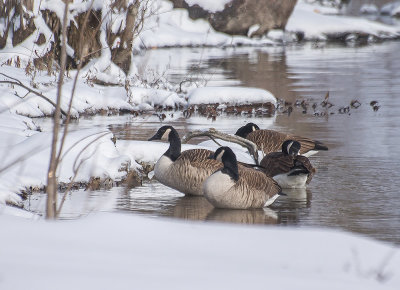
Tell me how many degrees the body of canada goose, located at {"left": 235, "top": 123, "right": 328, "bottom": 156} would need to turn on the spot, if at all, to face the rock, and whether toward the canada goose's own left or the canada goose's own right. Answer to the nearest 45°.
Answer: approximately 90° to the canada goose's own right

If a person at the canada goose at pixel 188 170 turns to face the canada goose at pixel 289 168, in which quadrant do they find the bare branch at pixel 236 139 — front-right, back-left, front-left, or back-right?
front-left

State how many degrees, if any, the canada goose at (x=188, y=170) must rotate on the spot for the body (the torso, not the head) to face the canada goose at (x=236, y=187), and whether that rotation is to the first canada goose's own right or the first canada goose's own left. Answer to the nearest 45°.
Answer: approximately 135° to the first canada goose's own left

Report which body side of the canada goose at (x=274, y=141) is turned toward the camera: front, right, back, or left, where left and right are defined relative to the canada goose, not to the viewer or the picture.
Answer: left

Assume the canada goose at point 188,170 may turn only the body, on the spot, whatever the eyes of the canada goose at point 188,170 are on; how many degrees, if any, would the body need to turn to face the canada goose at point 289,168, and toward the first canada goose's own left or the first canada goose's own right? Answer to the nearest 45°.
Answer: approximately 180°

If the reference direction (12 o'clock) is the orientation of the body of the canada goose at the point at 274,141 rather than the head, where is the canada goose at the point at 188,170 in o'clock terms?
the canada goose at the point at 188,170 is roughly at 10 o'clock from the canada goose at the point at 274,141.

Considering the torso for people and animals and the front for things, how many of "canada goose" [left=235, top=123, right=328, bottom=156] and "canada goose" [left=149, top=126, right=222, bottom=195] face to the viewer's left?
2

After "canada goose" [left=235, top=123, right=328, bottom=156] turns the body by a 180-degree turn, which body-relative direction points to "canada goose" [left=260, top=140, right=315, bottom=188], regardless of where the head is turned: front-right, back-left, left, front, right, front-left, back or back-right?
right

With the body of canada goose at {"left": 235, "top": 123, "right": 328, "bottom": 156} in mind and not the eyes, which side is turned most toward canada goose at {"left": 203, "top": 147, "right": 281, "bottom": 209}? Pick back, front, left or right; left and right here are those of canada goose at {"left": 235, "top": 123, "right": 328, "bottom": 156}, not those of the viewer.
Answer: left

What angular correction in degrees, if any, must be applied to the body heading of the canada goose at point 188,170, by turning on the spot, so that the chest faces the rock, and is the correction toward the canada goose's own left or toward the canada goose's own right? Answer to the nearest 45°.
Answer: approximately 90° to the canada goose's own right

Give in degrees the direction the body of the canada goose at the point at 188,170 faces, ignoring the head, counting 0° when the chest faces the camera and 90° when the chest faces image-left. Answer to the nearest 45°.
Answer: approximately 90°
